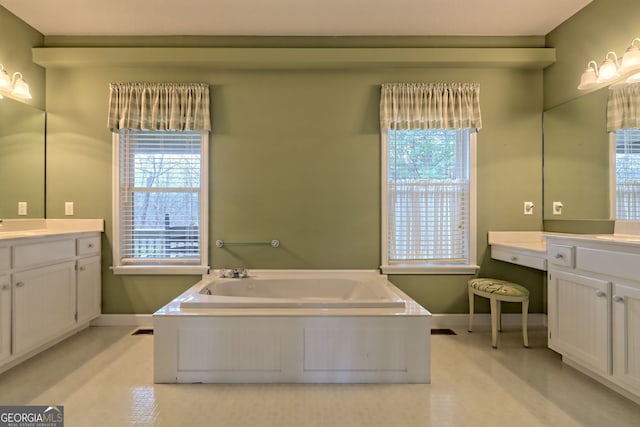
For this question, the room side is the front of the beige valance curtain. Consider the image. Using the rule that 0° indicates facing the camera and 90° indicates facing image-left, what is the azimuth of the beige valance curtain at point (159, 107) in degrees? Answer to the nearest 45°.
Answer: approximately 0°

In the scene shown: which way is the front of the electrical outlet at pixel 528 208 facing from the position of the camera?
facing the viewer

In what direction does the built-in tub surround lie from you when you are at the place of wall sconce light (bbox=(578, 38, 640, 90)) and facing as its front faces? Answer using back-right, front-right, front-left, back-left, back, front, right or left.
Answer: front

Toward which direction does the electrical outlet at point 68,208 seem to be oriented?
toward the camera

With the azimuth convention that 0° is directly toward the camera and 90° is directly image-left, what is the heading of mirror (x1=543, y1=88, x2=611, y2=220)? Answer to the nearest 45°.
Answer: approximately 45°

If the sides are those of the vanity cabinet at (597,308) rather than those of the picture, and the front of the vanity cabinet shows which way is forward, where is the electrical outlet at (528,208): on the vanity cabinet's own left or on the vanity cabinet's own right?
on the vanity cabinet's own right

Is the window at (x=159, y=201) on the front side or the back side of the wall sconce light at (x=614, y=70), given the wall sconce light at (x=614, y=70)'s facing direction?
on the front side

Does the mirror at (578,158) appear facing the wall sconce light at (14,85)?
yes

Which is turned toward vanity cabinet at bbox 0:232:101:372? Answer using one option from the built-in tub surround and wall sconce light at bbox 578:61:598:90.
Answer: the wall sconce light

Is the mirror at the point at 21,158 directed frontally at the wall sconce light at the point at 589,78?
yes

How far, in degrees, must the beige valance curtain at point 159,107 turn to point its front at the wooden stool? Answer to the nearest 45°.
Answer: approximately 45° to its left

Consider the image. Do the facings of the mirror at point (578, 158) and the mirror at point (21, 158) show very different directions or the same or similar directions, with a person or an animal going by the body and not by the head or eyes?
very different directions

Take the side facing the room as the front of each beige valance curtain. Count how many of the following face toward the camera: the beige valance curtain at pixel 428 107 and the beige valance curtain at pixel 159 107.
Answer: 2

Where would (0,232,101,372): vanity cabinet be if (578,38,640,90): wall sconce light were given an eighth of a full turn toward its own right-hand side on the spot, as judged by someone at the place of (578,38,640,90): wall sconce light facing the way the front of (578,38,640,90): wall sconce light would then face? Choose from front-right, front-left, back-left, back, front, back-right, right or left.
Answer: front-left

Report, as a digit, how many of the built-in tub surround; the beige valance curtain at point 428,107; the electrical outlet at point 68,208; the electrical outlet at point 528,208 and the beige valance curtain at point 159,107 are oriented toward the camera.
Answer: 5

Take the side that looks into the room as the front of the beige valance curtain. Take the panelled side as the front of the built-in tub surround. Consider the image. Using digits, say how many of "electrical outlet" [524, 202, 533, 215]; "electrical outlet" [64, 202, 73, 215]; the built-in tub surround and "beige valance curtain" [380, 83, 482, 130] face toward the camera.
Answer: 4

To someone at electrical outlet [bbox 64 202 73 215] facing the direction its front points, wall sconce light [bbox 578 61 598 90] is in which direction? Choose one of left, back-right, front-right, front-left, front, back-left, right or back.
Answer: front-left

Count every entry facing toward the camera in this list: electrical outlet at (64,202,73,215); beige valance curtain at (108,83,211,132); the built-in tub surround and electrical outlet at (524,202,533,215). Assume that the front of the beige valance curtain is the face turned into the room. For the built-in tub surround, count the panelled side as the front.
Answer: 4

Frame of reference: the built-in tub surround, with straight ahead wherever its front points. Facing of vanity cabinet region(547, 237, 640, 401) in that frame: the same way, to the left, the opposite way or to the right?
to the right
